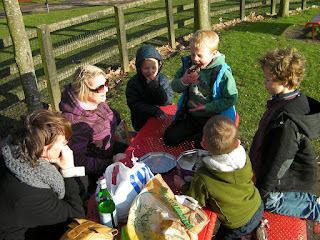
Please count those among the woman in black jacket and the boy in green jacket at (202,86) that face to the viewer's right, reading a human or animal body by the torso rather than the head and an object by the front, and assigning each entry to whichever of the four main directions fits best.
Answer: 1

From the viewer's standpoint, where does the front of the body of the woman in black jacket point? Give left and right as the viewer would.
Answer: facing to the right of the viewer

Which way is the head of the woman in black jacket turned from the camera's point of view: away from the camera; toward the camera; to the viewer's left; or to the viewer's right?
to the viewer's right

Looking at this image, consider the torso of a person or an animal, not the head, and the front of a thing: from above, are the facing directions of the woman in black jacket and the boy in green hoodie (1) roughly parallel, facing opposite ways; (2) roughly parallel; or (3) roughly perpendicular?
roughly perpendicular

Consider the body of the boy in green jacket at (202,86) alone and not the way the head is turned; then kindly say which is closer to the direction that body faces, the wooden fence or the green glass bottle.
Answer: the green glass bottle

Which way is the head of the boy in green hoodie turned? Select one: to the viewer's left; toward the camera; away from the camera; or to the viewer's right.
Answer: away from the camera

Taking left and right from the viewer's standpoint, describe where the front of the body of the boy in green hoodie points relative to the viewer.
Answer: facing away from the viewer and to the left of the viewer

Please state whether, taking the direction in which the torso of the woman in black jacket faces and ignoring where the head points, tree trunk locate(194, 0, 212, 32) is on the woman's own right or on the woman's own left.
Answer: on the woman's own left

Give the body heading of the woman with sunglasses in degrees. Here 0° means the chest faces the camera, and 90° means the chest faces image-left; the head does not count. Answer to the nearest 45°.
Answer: approximately 315°
